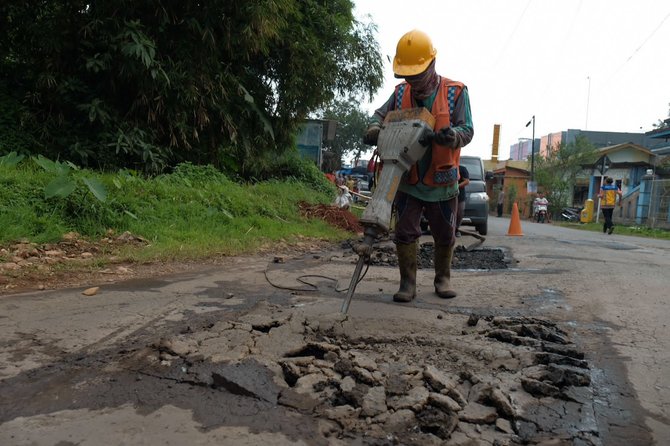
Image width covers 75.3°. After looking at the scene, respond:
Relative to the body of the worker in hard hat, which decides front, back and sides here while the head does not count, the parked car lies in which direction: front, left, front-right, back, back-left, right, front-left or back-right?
back-right

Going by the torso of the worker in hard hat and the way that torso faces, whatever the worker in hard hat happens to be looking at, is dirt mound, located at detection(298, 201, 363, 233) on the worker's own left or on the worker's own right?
on the worker's own right

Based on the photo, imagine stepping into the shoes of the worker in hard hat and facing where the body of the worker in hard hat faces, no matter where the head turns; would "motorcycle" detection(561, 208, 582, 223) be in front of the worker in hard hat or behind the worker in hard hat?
behind

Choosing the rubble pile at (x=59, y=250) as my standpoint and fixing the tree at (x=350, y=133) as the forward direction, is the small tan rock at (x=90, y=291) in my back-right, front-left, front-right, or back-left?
back-right

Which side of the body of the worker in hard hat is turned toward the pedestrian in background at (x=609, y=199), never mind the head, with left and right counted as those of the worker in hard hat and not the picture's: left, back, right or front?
back

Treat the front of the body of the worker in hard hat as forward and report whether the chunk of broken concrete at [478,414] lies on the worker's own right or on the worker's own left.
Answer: on the worker's own left

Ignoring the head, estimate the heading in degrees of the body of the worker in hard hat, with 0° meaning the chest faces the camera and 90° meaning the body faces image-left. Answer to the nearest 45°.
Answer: approximately 45°

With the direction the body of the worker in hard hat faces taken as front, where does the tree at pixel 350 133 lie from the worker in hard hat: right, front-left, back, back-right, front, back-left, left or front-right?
back-right
